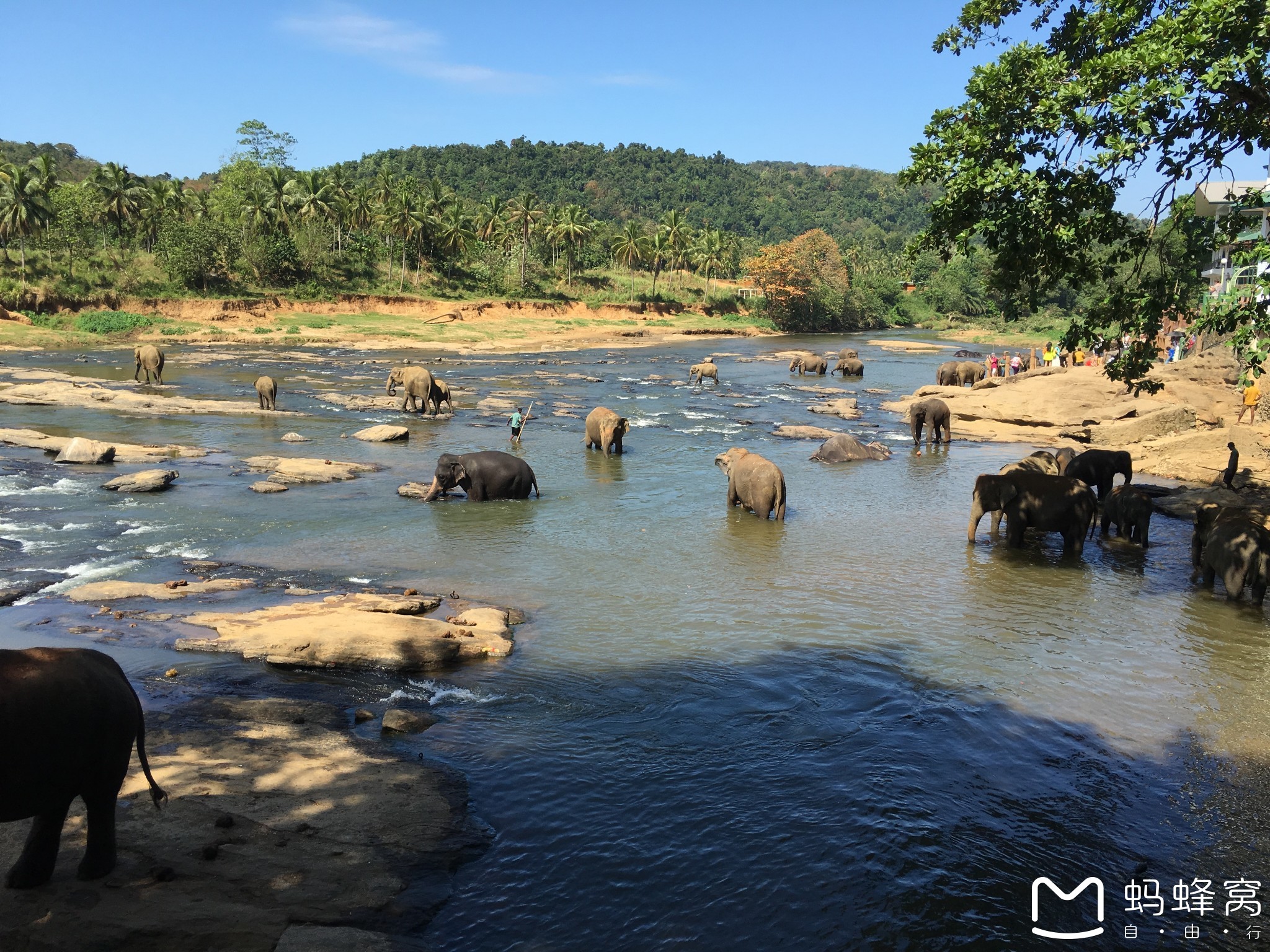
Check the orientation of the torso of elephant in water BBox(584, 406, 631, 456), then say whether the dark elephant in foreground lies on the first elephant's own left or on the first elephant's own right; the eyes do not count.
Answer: on the first elephant's own right

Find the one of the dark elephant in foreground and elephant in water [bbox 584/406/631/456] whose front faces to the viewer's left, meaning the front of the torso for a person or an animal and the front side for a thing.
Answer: the dark elephant in foreground

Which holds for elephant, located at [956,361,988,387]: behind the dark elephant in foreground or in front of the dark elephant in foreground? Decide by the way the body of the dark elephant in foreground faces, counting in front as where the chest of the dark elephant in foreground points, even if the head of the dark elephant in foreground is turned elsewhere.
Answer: behind

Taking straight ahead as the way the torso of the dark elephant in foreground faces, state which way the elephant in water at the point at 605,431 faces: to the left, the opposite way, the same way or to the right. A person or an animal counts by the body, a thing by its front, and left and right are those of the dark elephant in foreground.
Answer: to the left

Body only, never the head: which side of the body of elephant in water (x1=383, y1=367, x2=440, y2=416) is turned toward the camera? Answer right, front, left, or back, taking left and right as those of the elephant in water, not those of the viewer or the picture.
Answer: left

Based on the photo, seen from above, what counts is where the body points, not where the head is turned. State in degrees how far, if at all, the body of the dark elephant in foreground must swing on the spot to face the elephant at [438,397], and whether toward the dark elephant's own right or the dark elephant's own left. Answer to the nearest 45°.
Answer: approximately 90° to the dark elephant's own right

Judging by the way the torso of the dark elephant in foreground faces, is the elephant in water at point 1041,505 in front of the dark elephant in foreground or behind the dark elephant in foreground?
behind

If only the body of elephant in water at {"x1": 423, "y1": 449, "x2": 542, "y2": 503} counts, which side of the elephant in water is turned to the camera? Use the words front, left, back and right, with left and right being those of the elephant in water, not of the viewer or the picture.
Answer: left

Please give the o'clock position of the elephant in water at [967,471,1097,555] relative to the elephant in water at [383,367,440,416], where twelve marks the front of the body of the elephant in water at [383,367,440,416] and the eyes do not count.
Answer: the elephant in water at [967,471,1097,555] is roughly at 8 o'clock from the elephant in water at [383,367,440,416].

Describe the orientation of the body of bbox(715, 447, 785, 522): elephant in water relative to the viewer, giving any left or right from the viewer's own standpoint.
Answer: facing away from the viewer and to the left of the viewer

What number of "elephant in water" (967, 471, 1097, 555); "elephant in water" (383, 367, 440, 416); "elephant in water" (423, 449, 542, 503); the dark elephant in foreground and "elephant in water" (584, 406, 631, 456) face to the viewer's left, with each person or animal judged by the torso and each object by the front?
4

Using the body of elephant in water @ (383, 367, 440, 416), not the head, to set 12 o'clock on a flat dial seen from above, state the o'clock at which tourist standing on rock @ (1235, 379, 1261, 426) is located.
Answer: The tourist standing on rock is roughly at 7 o'clock from the elephant in water.

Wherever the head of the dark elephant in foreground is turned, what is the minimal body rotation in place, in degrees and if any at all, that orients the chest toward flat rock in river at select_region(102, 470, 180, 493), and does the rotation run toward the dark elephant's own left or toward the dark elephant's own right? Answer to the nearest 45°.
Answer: approximately 90° to the dark elephant's own right

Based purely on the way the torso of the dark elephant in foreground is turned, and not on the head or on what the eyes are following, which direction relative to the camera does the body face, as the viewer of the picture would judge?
to the viewer's left

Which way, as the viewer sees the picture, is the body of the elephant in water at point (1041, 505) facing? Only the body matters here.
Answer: to the viewer's left

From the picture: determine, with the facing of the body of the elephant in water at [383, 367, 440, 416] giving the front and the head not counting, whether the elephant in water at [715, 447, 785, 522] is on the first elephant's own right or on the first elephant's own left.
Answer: on the first elephant's own left
